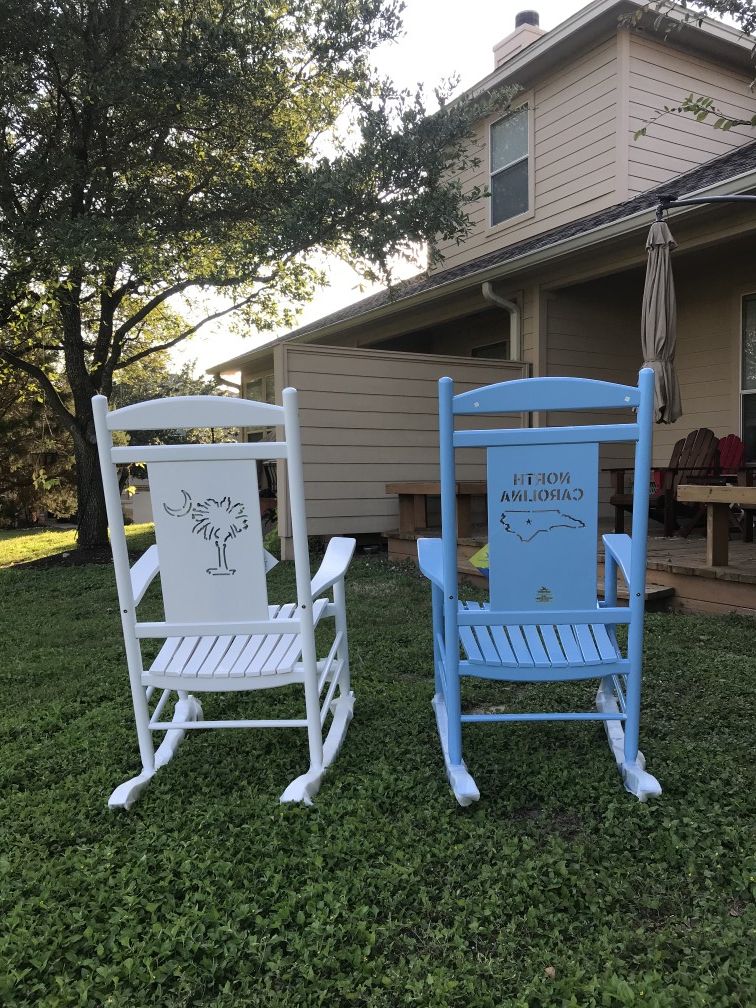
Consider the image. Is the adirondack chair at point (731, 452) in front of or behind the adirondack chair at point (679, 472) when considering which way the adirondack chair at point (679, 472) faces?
behind

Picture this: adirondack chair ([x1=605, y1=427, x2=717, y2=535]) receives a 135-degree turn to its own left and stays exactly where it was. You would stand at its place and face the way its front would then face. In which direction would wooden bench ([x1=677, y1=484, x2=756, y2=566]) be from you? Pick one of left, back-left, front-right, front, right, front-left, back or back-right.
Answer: right

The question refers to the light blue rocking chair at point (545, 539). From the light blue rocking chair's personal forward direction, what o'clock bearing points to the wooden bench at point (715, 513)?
The wooden bench is roughly at 1 o'clock from the light blue rocking chair.

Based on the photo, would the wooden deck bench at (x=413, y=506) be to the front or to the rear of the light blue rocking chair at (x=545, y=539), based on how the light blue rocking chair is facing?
to the front

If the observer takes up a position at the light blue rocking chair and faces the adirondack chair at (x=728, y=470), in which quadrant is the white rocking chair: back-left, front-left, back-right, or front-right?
back-left

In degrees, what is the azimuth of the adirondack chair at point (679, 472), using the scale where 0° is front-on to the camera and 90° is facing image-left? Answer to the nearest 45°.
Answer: approximately 45°

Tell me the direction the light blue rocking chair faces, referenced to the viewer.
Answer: facing away from the viewer

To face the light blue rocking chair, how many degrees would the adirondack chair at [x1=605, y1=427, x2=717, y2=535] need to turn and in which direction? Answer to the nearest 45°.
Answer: approximately 45° to its left

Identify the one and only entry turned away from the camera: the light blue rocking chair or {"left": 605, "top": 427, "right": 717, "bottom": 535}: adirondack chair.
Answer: the light blue rocking chair

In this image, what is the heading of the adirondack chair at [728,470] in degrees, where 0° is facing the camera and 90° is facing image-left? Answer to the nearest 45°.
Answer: approximately 45°
